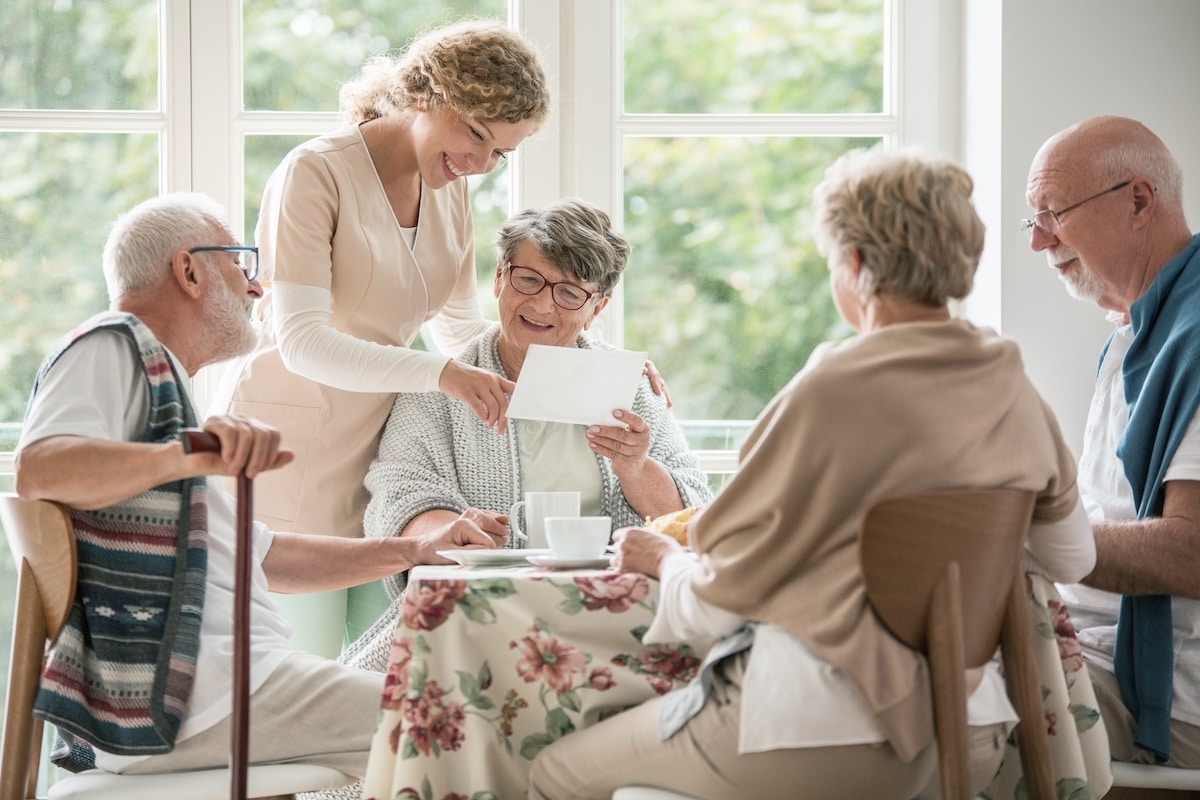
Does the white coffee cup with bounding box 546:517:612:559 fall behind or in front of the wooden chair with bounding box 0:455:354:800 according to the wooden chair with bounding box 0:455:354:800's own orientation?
in front

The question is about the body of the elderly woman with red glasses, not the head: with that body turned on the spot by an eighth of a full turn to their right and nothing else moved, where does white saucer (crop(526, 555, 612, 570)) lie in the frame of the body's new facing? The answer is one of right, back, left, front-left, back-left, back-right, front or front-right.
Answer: front-left

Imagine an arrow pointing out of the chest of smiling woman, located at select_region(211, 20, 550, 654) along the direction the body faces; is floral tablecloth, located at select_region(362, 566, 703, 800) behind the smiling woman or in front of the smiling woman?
in front

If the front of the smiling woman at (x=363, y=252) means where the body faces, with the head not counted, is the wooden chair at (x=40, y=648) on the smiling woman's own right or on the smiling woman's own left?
on the smiling woman's own right

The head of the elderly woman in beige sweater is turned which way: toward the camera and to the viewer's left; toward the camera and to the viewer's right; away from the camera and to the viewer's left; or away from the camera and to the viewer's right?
away from the camera and to the viewer's left

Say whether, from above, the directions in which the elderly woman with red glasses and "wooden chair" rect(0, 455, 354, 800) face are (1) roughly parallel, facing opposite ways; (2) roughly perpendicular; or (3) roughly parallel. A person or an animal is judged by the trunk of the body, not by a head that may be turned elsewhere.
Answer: roughly perpendicular

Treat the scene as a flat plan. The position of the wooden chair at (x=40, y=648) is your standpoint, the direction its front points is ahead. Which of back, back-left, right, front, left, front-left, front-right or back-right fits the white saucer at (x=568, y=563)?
front

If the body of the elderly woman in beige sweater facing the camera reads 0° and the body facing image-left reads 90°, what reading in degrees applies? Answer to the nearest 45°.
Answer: approximately 135°

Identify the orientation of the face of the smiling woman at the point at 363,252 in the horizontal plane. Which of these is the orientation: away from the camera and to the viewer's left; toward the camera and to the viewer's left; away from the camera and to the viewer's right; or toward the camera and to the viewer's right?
toward the camera and to the viewer's right

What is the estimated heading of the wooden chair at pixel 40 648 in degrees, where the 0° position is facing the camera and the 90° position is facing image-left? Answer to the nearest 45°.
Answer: approximately 270°

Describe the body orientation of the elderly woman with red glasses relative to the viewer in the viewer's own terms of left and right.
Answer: facing the viewer

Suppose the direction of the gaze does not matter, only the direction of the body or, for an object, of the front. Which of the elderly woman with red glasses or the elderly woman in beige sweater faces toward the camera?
the elderly woman with red glasses

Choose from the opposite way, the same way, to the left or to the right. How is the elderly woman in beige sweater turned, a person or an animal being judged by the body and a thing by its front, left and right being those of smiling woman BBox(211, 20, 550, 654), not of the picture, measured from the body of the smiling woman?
the opposite way

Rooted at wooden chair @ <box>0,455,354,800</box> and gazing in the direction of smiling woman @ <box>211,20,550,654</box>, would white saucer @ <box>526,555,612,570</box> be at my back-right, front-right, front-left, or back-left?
front-right
